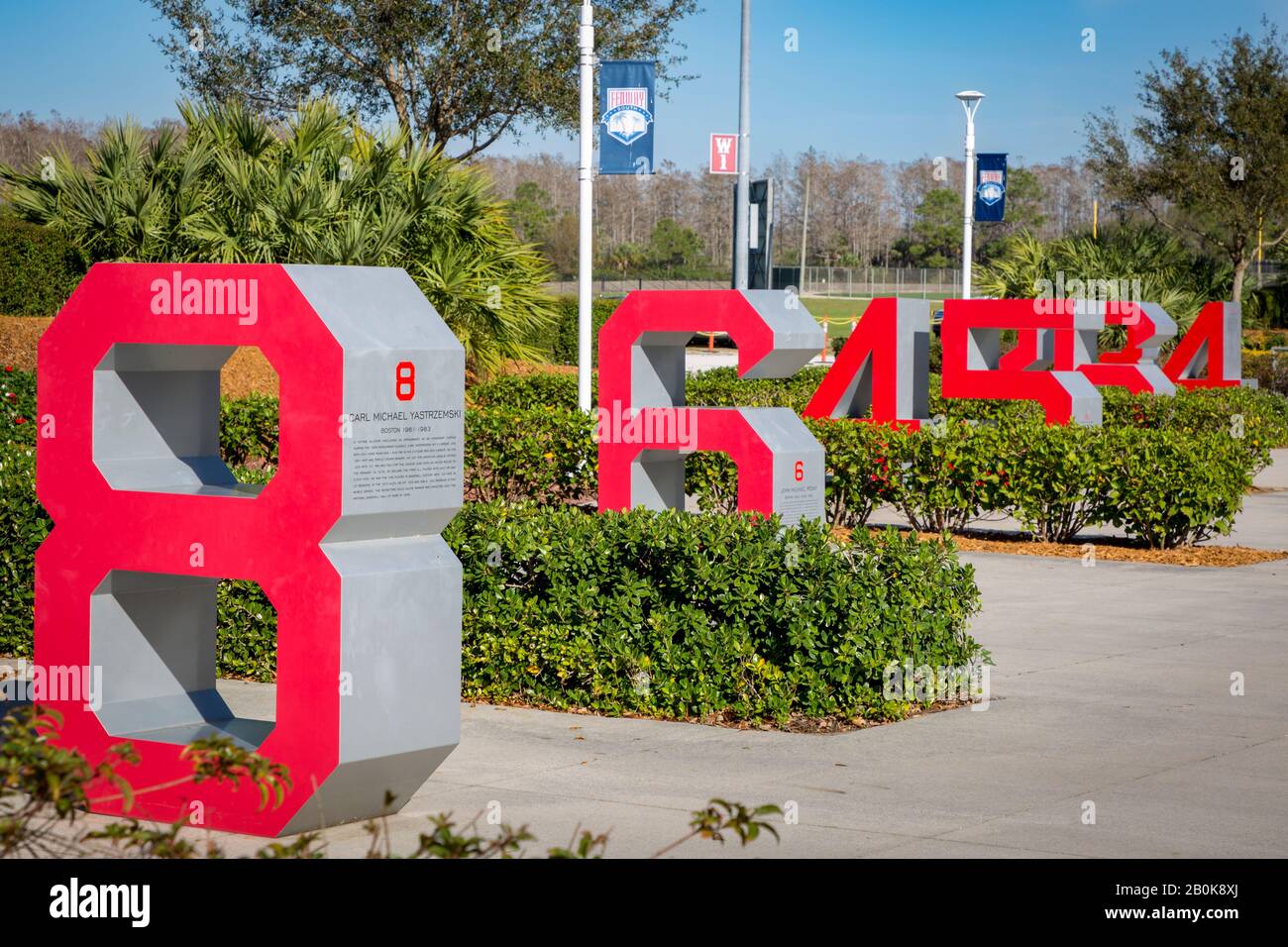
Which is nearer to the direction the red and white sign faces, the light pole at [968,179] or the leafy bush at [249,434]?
the leafy bush

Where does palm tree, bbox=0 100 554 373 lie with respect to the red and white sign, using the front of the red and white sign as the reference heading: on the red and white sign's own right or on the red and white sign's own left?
on the red and white sign's own right

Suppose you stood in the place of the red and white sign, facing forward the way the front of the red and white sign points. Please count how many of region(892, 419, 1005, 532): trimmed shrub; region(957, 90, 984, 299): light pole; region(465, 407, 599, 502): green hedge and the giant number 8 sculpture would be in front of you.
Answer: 3

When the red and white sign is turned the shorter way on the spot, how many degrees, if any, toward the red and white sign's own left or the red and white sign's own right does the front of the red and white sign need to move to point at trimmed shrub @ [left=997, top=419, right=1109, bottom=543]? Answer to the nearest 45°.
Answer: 0° — it already faces it

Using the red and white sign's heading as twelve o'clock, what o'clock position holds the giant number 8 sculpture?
The giant number 8 sculpture is roughly at 12 o'clock from the red and white sign.

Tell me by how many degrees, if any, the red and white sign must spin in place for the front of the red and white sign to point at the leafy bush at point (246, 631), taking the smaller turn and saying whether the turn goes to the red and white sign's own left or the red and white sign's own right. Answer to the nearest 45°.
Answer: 0° — it already faces it

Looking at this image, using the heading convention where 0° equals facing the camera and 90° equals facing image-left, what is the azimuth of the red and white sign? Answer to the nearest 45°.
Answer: approximately 0°

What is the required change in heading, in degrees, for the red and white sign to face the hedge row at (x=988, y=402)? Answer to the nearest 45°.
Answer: approximately 45° to its left

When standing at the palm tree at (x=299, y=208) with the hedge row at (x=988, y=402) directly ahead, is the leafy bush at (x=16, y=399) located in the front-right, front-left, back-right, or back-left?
back-right

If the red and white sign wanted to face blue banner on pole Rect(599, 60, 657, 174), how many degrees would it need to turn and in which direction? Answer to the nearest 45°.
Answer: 0° — it already faces it

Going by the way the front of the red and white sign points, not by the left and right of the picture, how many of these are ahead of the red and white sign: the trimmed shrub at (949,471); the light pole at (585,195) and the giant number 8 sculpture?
3

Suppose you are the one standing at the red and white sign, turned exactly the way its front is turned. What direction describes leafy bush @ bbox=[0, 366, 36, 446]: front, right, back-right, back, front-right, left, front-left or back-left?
front-right

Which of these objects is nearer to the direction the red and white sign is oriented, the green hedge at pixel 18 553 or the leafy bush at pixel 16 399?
the green hedge

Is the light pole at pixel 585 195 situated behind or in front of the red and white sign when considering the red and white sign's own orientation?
in front
